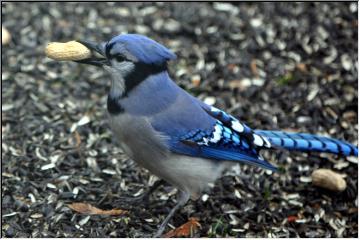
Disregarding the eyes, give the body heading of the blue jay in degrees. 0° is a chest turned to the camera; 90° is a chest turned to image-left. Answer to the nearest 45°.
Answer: approximately 90°
